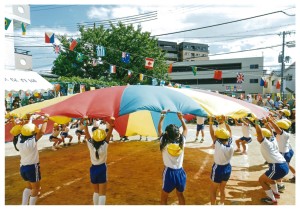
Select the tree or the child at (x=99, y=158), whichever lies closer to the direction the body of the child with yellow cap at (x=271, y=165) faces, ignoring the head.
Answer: the tree

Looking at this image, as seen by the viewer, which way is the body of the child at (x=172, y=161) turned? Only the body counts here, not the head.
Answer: away from the camera

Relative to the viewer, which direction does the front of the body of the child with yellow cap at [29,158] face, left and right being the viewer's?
facing away from the viewer and to the right of the viewer

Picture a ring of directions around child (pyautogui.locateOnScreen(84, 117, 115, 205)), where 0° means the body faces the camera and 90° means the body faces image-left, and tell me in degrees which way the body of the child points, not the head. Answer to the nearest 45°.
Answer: approximately 180°

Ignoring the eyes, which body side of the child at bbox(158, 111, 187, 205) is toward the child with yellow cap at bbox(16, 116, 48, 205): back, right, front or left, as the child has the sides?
left

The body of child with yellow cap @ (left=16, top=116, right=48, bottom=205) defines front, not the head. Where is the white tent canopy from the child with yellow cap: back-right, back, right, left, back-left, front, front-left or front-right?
front-left

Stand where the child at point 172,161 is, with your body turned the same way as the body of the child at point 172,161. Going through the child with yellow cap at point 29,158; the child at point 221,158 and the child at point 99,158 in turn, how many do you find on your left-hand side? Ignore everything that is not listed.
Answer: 2

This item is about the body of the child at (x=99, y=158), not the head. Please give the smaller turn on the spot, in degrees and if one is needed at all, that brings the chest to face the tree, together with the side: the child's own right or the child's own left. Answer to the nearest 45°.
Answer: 0° — they already face it

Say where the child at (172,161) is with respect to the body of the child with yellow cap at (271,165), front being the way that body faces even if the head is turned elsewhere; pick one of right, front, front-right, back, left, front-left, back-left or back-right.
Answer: left

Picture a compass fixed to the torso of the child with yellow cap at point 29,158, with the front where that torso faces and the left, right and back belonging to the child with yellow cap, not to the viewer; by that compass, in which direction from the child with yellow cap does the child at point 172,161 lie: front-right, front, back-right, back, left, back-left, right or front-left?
right

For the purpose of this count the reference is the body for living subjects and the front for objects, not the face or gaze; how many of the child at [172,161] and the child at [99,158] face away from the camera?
2

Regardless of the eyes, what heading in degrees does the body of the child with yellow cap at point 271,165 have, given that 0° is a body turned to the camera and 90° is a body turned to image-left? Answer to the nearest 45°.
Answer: approximately 135°
